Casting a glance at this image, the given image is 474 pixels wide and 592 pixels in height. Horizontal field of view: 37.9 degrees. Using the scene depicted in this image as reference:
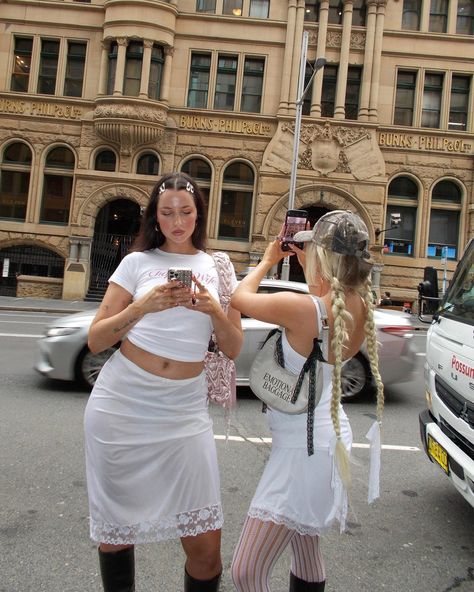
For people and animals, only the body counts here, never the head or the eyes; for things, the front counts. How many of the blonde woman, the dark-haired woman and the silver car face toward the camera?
1

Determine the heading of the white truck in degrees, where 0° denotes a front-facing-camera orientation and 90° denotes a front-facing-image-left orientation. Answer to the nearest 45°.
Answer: approximately 45°

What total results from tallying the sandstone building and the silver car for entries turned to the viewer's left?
1

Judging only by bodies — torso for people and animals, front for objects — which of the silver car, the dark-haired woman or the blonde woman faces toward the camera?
the dark-haired woman

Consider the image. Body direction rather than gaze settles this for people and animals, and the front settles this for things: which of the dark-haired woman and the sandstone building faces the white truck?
the sandstone building

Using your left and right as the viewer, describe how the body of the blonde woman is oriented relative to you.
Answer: facing away from the viewer and to the left of the viewer

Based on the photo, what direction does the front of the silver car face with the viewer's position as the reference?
facing to the left of the viewer

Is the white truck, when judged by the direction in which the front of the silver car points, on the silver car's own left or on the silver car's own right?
on the silver car's own left

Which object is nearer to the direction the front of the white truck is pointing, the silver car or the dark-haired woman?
the dark-haired woman

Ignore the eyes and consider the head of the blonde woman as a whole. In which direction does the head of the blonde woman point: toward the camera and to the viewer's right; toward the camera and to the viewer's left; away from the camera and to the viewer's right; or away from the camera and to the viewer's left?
away from the camera and to the viewer's left

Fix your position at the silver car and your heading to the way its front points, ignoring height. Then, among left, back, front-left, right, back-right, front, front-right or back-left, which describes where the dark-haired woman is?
left

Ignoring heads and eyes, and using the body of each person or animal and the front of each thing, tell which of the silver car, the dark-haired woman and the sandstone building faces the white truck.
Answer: the sandstone building

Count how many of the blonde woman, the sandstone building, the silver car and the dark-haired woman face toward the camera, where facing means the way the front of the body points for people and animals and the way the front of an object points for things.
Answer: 2

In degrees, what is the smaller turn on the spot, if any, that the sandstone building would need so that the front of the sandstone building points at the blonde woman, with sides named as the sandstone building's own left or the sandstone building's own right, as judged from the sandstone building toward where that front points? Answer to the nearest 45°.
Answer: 0° — it already faces them

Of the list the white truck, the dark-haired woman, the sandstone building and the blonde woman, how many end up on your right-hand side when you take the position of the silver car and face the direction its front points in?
1

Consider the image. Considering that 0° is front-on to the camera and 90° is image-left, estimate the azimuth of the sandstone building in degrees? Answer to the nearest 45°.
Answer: approximately 0°

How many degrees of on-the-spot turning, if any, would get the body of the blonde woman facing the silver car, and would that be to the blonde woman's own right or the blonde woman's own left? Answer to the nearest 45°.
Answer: approximately 45° to the blonde woman's own right
